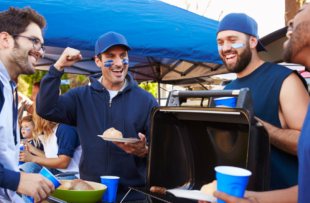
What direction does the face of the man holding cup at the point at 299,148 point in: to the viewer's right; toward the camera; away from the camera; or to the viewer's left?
to the viewer's left

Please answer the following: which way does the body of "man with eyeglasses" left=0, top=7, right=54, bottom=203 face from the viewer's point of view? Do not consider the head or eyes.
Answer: to the viewer's right

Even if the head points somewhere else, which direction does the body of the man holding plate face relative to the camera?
toward the camera

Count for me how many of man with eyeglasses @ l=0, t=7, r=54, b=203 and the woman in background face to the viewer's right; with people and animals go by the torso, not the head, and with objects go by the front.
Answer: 1

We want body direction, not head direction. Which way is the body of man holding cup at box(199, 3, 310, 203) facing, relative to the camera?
to the viewer's left

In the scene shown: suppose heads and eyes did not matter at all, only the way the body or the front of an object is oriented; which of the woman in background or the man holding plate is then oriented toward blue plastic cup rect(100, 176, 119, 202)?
the man holding plate

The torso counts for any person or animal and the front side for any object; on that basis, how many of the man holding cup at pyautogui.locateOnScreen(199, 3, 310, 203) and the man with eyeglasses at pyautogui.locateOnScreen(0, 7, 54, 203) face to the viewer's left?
1

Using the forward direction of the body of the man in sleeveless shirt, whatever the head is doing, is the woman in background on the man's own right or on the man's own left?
on the man's own right

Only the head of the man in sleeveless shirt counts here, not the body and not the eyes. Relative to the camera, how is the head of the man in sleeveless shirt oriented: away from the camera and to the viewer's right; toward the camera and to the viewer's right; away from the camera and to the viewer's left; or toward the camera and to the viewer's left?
toward the camera and to the viewer's left
